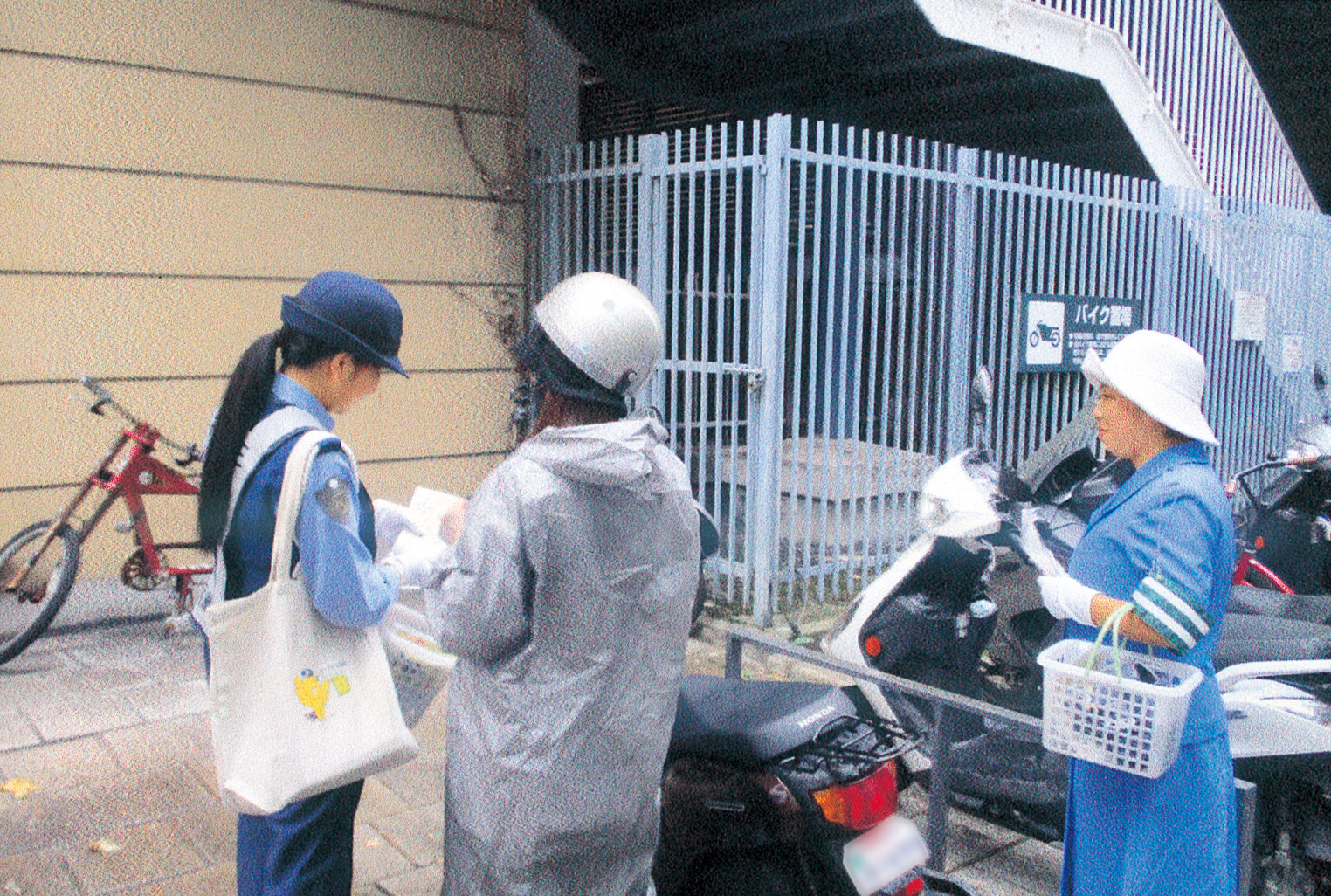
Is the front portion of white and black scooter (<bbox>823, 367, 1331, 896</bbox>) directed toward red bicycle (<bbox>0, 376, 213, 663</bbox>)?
yes

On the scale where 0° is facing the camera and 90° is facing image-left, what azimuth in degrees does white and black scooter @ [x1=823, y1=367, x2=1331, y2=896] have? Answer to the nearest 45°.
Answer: approximately 90°

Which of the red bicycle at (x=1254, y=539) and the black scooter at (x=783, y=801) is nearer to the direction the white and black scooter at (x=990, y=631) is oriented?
the black scooter

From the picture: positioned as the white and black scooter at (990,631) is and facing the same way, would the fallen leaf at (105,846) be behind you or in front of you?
in front

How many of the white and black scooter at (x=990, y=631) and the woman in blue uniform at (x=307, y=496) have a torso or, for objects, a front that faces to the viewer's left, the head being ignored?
1

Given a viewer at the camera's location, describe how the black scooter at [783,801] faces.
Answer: facing away from the viewer and to the left of the viewer

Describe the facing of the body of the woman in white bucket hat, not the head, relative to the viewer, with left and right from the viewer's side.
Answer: facing to the left of the viewer

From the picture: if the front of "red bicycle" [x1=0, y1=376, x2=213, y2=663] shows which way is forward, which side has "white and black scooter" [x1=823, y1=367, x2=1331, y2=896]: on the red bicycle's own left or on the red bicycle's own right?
on the red bicycle's own left

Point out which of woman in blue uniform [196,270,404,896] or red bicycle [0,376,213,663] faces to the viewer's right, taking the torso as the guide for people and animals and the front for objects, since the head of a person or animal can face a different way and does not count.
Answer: the woman in blue uniform

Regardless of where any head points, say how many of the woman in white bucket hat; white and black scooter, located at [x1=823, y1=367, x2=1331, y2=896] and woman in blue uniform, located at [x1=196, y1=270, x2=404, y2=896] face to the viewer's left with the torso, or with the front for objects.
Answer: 2

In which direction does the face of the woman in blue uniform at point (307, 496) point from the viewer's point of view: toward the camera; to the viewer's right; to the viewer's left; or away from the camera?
to the viewer's right

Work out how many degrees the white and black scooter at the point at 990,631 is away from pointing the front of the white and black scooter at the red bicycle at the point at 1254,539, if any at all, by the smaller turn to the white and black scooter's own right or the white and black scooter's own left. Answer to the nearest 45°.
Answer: approximately 135° to the white and black scooter's own right

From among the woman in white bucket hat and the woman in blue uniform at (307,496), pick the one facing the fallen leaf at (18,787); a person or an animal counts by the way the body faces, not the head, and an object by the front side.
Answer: the woman in white bucket hat

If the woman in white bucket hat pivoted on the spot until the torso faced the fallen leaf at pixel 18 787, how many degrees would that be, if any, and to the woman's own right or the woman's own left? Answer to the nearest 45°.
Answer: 0° — they already face it

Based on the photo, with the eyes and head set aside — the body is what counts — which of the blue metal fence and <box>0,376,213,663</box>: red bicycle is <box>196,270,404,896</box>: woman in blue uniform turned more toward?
the blue metal fence

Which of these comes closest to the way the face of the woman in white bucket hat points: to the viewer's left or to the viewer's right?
to the viewer's left

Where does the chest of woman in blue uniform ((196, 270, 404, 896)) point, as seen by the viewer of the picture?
to the viewer's right
